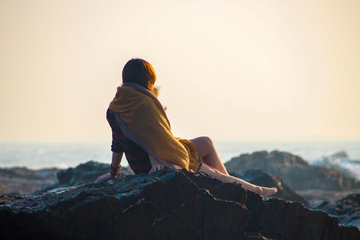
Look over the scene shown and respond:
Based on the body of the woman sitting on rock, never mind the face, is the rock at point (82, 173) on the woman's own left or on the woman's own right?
on the woman's own left

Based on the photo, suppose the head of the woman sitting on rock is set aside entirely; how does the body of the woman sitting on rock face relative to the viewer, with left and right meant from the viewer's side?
facing away from the viewer and to the right of the viewer

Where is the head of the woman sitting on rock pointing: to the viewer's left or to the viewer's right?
to the viewer's right

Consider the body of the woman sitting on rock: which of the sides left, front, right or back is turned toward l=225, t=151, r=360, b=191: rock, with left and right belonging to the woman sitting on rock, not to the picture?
front

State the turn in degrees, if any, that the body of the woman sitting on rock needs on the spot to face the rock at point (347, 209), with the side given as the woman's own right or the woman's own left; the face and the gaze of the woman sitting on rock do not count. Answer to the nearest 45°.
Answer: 0° — they already face it
